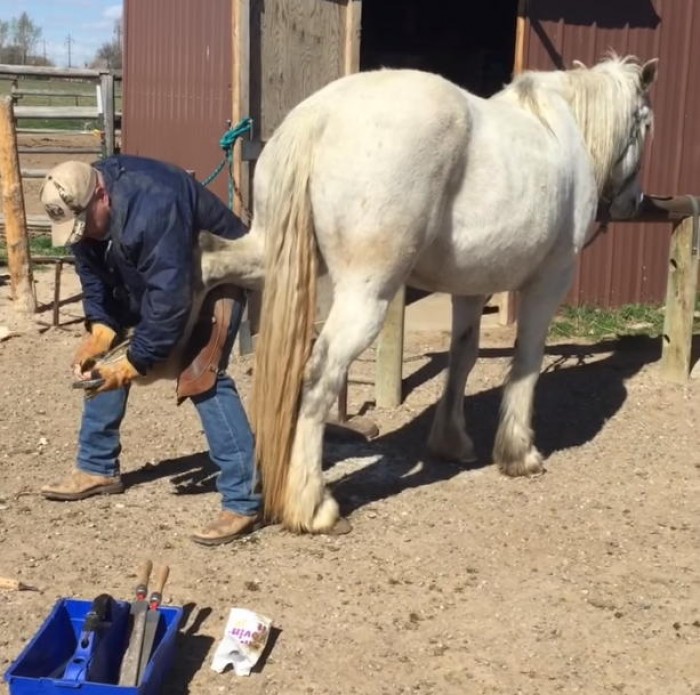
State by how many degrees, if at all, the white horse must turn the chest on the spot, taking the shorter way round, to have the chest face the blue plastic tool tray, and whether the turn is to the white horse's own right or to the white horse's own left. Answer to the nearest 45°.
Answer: approximately 180°

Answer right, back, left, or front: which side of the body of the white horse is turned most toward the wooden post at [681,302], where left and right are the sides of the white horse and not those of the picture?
front

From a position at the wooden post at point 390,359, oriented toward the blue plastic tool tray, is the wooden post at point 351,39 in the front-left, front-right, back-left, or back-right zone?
back-right

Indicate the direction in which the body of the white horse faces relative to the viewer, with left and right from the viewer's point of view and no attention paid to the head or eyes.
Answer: facing away from the viewer and to the right of the viewer

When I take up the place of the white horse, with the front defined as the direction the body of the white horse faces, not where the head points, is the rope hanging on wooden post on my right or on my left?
on my left

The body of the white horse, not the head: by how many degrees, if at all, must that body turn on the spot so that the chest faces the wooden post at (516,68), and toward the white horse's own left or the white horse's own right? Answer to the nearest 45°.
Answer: approximately 45° to the white horse's own left

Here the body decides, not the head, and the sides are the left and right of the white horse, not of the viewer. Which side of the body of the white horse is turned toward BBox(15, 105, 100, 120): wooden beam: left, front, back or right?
left

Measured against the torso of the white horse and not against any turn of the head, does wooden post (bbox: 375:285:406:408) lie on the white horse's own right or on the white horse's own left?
on the white horse's own left
